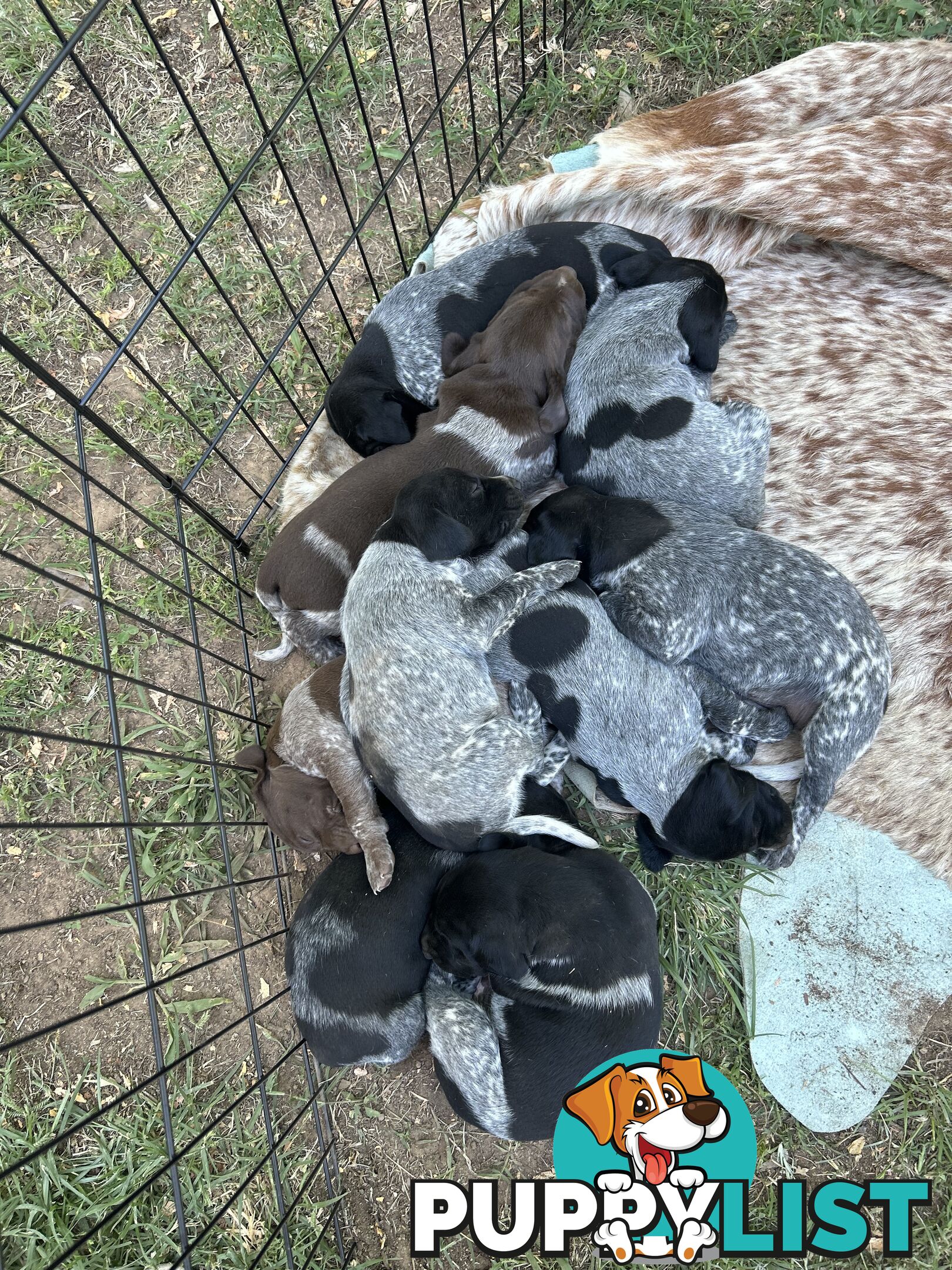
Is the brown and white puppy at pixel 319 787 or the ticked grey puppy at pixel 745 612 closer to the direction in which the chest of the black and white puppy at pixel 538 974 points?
the brown and white puppy

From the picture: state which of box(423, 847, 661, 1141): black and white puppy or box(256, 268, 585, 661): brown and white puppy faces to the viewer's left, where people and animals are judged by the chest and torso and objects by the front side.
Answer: the black and white puppy

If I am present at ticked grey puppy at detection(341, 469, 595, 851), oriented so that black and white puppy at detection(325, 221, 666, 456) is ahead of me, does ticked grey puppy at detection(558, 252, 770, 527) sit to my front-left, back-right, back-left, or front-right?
front-right

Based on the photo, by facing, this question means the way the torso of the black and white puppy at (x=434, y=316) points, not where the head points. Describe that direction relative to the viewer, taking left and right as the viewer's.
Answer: facing the viewer and to the left of the viewer

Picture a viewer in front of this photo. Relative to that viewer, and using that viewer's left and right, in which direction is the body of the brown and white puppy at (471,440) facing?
facing away from the viewer and to the right of the viewer

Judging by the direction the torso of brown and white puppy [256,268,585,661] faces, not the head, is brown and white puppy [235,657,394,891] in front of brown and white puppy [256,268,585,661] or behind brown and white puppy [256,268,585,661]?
behind

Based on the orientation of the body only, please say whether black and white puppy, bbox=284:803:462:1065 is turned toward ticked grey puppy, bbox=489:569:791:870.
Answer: no

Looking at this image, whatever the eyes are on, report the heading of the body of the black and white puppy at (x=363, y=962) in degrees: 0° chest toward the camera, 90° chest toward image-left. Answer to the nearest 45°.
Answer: approximately 180°

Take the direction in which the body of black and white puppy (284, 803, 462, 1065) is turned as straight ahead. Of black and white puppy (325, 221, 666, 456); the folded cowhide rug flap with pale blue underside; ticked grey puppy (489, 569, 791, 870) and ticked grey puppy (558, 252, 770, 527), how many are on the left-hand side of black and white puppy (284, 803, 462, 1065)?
0

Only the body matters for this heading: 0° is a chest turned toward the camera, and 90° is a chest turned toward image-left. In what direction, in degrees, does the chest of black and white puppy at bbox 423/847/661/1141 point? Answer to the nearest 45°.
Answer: approximately 90°
